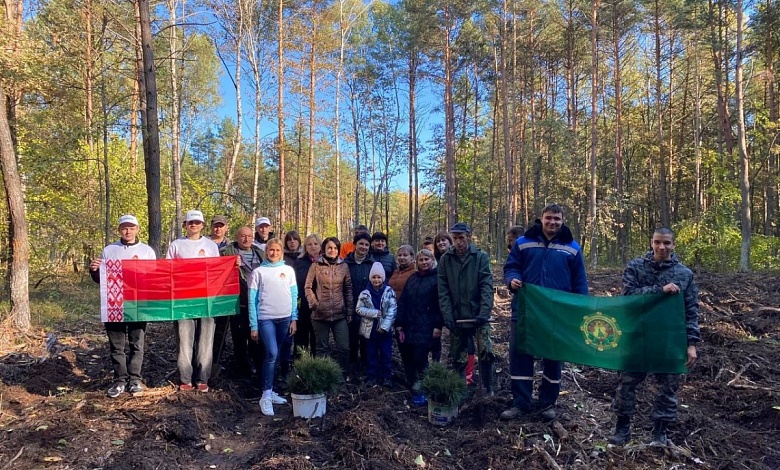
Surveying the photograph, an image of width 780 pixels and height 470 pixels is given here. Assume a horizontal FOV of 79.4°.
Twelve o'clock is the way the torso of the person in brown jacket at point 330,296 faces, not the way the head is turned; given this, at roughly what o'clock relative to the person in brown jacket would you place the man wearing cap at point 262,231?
The man wearing cap is roughly at 4 o'clock from the person in brown jacket.

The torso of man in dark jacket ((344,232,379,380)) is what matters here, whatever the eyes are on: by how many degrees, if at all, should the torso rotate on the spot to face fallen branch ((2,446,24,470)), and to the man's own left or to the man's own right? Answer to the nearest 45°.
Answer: approximately 45° to the man's own right

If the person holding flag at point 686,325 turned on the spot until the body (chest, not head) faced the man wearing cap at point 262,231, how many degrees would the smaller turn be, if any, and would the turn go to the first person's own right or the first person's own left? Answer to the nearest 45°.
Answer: approximately 90° to the first person's own right

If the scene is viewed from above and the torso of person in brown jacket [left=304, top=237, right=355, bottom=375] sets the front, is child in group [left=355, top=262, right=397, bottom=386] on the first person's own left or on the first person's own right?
on the first person's own left

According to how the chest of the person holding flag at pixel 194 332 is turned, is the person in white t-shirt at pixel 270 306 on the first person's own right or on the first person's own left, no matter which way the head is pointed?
on the first person's own left

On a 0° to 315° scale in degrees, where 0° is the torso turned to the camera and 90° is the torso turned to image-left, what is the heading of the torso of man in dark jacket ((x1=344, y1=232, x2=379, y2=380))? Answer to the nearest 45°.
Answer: approximately 0°

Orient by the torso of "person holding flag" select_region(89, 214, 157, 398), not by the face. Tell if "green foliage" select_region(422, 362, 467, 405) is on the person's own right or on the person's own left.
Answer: on the person's own left

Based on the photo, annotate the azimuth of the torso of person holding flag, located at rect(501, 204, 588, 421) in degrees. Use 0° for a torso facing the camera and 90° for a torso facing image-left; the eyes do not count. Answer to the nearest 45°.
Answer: approximately 0°

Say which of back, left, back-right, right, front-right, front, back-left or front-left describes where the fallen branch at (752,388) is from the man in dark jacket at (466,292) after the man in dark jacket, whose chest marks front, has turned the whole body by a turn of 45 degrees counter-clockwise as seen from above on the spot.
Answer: front-left

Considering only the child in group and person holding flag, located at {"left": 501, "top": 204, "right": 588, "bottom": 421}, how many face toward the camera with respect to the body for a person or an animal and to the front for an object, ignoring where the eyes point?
2

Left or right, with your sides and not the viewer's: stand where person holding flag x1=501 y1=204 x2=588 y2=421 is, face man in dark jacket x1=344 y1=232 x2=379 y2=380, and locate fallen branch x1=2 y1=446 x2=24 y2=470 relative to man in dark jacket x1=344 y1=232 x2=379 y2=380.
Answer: left

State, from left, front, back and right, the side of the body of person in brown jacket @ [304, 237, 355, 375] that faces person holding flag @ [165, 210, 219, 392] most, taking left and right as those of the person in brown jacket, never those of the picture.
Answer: right

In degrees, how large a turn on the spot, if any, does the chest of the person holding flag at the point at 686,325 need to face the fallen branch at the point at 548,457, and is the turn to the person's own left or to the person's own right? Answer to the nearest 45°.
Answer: approximately 45° to the person's own right
